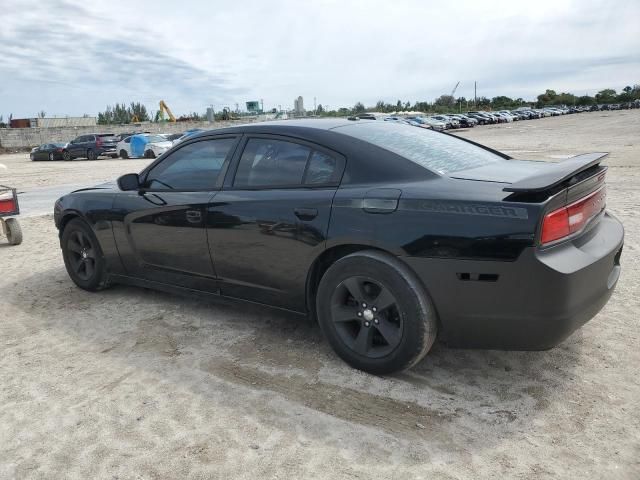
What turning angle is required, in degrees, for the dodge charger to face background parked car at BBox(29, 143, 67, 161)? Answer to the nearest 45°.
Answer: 0° — it already faces it

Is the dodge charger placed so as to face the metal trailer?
yes

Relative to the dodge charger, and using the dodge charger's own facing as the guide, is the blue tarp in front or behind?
in front

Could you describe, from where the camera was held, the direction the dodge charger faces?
facing away from the viewer and to the left of the viewer

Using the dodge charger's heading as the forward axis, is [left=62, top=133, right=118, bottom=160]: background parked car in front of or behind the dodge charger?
in front
